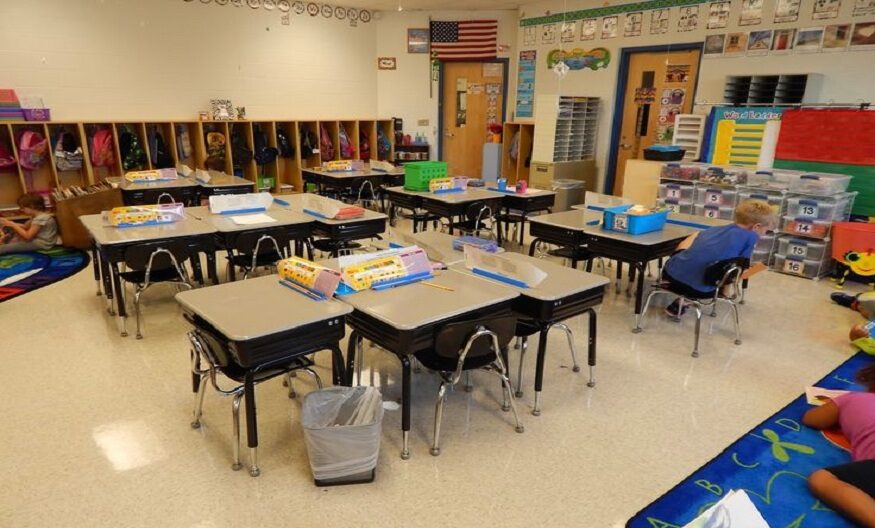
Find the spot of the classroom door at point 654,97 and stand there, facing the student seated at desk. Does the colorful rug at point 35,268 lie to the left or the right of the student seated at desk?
right

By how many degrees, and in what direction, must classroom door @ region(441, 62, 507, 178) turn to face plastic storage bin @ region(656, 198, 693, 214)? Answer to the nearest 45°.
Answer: approximately 45° to its left

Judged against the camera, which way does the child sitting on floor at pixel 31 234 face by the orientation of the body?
to the viewer's left

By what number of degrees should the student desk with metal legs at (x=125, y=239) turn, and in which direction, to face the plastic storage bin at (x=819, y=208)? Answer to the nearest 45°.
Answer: approximately 90° to its left

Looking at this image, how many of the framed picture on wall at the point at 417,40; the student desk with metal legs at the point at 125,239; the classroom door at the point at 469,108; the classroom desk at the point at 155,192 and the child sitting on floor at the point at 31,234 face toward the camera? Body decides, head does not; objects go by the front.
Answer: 4

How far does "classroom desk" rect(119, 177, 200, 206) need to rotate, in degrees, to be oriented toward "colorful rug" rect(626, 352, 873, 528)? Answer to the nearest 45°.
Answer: approximately 45° to its left

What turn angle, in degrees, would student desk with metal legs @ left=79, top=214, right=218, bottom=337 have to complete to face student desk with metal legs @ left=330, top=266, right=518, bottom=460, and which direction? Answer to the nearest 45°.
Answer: approximately 45° to its left

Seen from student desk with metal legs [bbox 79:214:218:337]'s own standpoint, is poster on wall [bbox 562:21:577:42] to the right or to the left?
on its left

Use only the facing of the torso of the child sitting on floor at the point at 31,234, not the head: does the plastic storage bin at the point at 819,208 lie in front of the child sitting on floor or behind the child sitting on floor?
behind

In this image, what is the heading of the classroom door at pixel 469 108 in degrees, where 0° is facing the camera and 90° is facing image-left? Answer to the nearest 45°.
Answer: approximately 0°

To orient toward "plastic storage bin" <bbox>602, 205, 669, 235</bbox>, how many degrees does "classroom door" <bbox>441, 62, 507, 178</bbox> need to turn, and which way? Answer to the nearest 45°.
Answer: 0° — it already faces it

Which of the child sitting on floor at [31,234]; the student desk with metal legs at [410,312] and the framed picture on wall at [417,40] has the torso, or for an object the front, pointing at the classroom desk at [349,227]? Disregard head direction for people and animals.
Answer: the framed picture on wall
